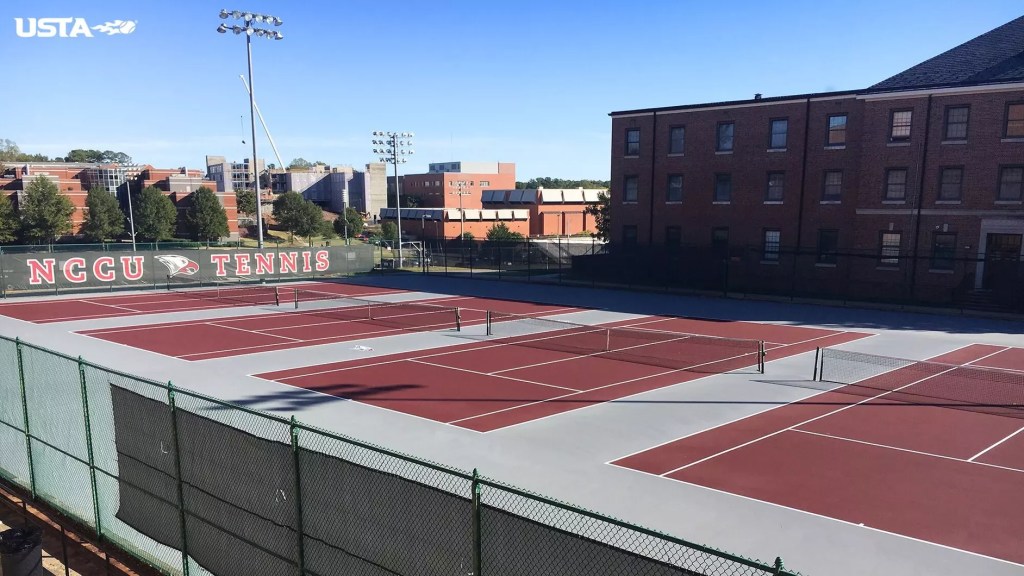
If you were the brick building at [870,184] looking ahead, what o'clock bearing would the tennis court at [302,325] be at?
The tennis court is roughly at 12 o'clock from the brick building.

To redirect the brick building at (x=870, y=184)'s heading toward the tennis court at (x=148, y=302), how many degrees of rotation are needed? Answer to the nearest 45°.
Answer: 0° — it already faces it

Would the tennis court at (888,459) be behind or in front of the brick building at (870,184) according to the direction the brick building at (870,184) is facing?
in front

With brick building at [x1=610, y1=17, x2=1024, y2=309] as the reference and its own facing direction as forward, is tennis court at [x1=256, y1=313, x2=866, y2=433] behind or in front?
in front

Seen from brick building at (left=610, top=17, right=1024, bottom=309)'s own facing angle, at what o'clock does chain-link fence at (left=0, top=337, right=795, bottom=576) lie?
The chain-link fence is roughly at 11 o'clock from the brick building.

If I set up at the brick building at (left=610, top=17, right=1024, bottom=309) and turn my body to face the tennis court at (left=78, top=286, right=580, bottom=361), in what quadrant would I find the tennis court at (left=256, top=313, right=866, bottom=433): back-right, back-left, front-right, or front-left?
front-left

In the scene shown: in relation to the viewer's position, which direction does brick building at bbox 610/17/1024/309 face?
facing the viewer and to the left of the viewer
